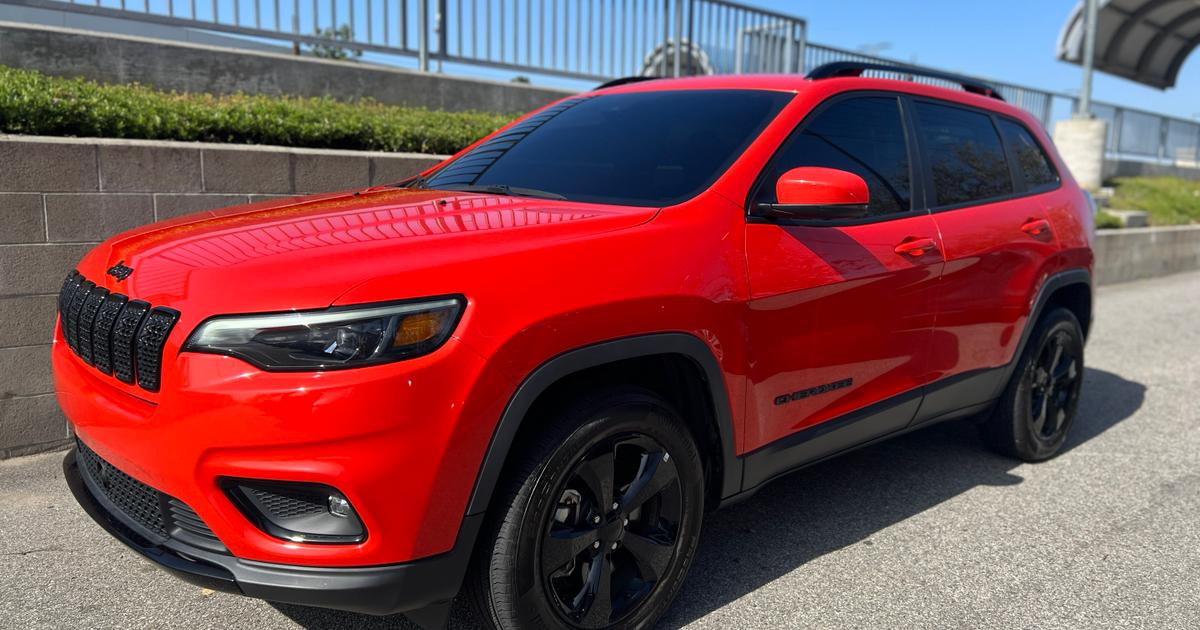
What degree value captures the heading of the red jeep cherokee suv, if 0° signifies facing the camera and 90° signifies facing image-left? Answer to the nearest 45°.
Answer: approximately 45°

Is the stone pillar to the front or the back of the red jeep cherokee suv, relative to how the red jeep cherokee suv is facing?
to the back

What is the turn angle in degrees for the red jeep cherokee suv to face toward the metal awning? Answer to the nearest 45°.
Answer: approximately 180°

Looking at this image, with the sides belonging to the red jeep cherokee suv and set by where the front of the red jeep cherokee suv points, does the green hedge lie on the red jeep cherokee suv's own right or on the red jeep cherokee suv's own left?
on the red jeep cherokee suv's own right

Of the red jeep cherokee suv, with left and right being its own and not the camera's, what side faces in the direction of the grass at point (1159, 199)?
back
